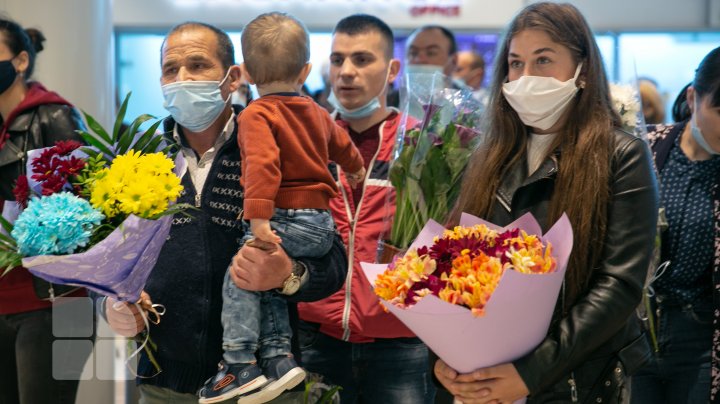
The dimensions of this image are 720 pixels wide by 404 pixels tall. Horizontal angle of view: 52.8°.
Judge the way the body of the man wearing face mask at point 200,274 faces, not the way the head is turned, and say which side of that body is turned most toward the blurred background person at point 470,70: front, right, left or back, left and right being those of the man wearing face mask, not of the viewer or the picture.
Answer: back

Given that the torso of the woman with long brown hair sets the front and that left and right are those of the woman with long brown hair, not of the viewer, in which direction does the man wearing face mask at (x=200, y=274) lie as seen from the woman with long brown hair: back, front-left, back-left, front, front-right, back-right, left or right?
front-right

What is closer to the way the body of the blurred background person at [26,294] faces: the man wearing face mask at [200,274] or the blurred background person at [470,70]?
the man wearing face mask

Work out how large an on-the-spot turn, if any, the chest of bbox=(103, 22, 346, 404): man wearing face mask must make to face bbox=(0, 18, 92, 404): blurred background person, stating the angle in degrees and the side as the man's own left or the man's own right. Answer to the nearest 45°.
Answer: approximately 90° to the man's own right

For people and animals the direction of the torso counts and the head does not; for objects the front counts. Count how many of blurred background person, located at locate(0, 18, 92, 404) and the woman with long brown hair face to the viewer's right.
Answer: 0

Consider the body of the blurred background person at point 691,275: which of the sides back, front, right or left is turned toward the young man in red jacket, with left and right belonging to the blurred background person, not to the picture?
right

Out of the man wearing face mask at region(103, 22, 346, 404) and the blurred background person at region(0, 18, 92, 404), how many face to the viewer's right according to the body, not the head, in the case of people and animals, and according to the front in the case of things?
0

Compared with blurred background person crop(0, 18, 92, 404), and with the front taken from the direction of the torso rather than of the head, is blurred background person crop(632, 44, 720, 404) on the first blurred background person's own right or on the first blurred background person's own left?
on the first blurred background person's own left

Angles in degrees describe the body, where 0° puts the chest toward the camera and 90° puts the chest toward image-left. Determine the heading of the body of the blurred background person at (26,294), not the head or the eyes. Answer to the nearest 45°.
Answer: approximately 45°

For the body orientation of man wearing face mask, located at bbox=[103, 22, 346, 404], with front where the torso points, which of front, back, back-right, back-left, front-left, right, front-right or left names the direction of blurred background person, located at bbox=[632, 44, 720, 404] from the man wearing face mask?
back-left

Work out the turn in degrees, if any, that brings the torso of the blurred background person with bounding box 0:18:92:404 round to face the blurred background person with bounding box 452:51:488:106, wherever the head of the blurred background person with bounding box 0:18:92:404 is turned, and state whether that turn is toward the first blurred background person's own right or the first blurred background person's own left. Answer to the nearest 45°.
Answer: approximately 180°

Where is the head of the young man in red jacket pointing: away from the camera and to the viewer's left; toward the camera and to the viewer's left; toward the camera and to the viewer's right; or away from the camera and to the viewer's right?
toward the camera and to the viewer's left
